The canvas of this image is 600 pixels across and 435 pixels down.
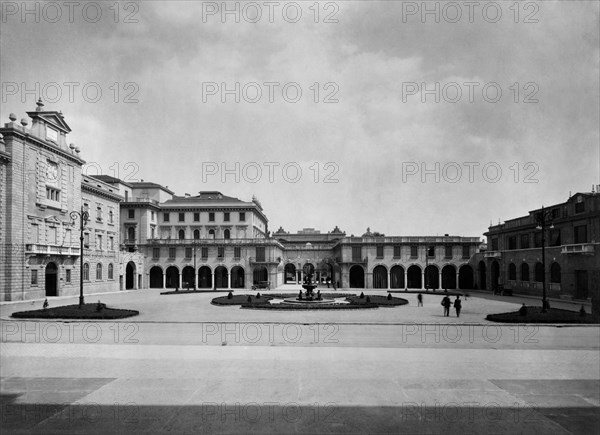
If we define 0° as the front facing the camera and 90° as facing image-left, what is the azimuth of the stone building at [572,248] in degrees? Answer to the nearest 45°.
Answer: approximately 45°

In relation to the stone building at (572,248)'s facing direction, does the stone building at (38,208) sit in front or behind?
in front

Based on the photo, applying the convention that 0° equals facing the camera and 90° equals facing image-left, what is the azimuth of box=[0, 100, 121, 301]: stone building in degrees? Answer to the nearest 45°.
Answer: approximately 315°

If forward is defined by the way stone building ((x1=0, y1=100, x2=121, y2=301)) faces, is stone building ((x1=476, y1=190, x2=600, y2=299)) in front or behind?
in front
